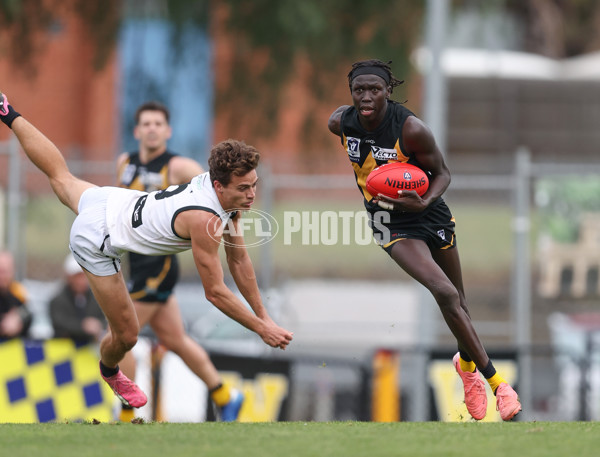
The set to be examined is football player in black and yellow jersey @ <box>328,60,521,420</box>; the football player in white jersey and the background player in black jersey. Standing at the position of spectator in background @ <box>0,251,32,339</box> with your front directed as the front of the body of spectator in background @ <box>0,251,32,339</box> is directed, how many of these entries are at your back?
0

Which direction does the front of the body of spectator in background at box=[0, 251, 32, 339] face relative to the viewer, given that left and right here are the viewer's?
facing the viewer

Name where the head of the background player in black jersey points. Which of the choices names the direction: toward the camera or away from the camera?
toward the camera

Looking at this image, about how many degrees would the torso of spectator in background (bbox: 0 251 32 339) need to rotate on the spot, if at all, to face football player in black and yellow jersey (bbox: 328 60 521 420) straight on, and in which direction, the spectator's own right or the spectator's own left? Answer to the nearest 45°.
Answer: approximately 45° to the spectator's own left

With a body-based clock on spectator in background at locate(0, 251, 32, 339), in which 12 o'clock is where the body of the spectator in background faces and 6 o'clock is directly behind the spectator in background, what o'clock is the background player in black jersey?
The background player in black jersey is roughly at 11 o'clock from the spectator in background.

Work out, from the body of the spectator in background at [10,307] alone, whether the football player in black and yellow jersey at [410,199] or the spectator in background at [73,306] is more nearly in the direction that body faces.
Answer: the football player in black and yellow jersey

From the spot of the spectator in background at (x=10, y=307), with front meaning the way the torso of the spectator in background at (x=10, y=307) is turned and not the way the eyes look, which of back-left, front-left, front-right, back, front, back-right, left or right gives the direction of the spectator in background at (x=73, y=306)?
left

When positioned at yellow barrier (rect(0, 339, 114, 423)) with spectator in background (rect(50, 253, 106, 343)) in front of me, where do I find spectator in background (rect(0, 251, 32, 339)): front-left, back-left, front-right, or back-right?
front-left

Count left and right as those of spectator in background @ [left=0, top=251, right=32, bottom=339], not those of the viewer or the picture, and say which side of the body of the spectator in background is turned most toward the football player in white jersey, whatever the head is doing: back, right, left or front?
front
